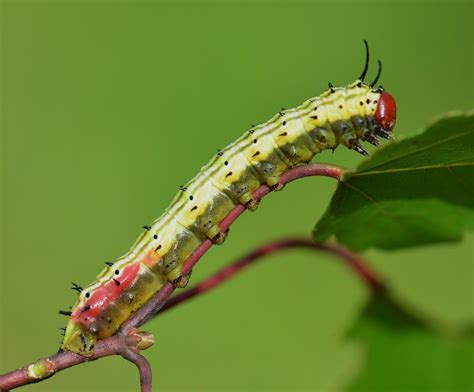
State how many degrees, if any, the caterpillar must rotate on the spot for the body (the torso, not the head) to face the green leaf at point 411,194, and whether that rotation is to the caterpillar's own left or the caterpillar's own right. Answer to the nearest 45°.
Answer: approximately 45° to the caterpillar's own right

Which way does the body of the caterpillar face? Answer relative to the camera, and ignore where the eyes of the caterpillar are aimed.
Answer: to the viewer's right
